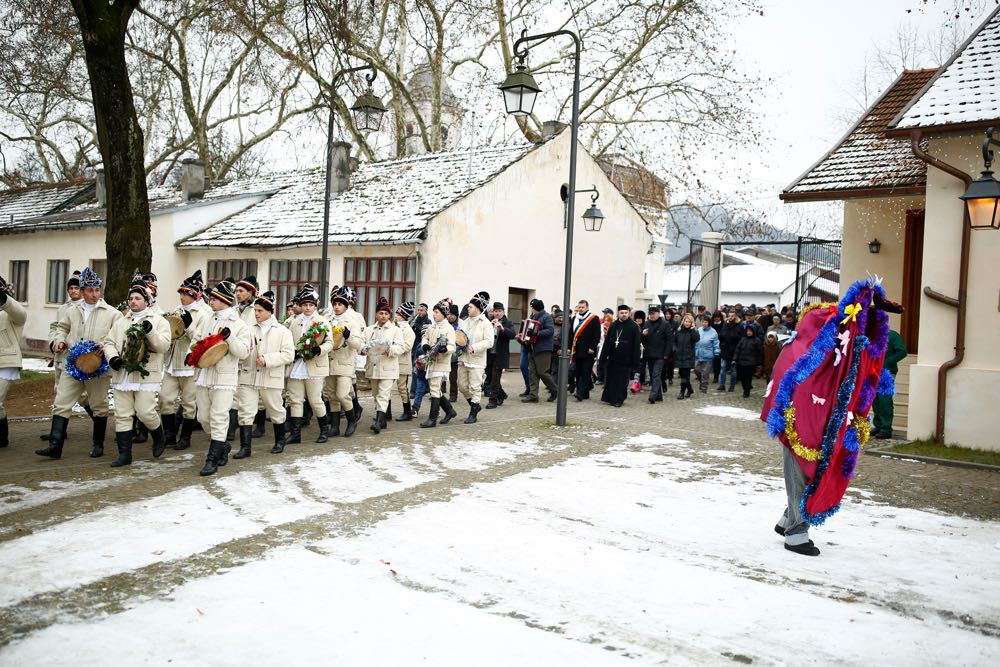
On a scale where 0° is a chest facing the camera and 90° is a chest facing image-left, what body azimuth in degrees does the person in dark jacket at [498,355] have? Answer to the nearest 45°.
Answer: approximately 45°

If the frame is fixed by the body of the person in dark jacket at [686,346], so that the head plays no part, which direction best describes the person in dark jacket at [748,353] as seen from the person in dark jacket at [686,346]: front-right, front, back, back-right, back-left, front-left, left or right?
left

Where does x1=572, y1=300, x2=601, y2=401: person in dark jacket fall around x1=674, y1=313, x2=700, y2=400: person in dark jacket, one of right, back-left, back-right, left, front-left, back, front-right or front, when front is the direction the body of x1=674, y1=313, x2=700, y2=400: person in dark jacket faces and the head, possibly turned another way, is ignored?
front-right

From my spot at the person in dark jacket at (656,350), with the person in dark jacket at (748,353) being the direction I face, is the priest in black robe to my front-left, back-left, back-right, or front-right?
back-right

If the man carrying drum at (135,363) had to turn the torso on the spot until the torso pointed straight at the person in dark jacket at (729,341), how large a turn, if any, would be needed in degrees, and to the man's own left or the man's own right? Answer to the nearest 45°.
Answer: approximately 180°

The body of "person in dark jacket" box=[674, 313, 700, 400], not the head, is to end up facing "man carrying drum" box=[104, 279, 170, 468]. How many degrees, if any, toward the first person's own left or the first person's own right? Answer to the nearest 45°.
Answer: approximately 45° to the first person's own right

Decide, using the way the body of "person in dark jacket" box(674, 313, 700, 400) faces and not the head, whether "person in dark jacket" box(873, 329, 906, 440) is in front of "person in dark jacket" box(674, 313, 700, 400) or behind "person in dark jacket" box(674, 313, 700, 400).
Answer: in front

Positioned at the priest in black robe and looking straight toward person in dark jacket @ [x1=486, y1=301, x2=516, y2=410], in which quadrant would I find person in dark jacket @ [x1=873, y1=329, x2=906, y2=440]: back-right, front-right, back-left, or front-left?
back-left
